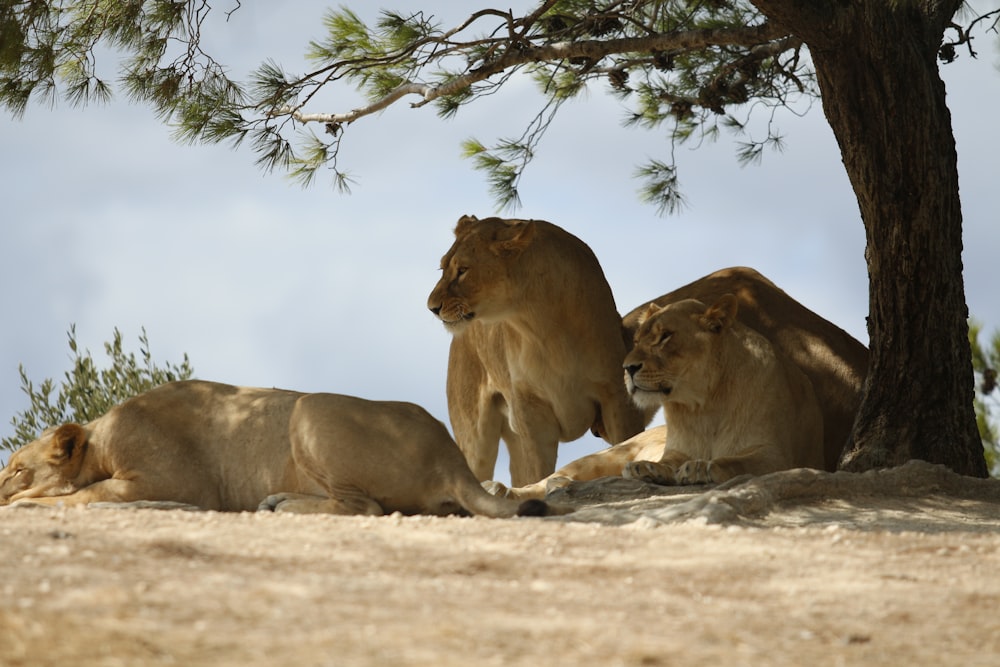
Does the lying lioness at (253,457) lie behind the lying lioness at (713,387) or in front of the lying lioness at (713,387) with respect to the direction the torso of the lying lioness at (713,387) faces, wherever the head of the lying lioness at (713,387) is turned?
in front

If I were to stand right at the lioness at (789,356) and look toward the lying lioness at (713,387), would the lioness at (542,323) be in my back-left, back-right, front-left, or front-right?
front-right

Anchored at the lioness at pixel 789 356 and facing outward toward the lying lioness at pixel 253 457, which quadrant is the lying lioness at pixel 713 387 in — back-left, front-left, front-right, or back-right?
front-left

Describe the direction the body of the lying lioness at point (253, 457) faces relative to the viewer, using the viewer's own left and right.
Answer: facing to the left of the viewer

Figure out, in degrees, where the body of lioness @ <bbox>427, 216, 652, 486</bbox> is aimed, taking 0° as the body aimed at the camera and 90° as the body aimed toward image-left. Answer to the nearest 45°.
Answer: approximately 45°

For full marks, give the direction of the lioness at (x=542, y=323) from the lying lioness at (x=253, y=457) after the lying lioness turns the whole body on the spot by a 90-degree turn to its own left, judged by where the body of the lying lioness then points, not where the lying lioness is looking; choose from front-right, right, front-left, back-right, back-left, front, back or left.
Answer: back-left

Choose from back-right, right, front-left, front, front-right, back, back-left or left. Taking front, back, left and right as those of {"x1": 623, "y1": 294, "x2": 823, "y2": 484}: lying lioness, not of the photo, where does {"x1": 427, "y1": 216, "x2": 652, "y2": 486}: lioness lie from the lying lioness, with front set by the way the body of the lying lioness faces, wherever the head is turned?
right

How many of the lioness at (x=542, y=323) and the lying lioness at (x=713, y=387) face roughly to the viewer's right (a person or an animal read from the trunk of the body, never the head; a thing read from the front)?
0

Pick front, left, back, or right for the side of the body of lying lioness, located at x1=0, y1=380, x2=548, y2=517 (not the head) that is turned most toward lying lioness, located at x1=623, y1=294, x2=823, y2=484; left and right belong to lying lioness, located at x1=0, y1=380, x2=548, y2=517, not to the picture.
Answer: back

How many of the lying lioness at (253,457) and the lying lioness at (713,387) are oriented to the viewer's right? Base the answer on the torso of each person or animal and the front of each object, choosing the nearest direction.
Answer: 0

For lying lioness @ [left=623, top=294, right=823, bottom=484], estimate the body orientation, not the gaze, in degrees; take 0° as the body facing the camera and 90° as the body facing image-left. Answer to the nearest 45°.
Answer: approximately 45°
